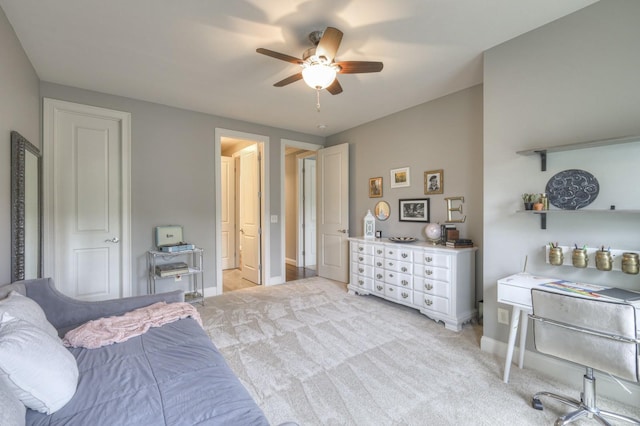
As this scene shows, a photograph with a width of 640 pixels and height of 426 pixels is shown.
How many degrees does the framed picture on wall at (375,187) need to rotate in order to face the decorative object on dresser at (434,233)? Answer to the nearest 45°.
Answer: approximately 90° to its left

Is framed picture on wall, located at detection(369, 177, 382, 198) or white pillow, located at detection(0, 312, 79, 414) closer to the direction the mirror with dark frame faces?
the framed picture on wall

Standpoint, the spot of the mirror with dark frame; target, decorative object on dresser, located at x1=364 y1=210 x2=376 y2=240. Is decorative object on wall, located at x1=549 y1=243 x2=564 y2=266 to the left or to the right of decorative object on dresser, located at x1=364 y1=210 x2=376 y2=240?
right

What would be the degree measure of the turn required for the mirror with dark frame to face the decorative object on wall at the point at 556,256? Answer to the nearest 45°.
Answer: approximately 45° to its right

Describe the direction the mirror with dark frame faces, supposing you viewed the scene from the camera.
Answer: facing to the right of the viewer

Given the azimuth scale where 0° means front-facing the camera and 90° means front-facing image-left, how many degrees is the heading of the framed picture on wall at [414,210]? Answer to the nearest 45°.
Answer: approximately 45°

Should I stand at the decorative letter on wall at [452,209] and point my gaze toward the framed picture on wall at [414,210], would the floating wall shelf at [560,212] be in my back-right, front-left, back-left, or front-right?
back-left

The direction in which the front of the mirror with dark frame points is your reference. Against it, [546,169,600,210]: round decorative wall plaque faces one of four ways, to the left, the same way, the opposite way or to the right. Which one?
the opposite way

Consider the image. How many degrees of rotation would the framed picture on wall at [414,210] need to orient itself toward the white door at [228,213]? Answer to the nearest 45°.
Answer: approximately 45° to its right
